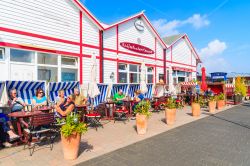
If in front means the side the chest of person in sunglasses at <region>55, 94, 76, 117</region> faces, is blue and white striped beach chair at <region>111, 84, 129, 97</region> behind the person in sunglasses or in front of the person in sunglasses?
behind

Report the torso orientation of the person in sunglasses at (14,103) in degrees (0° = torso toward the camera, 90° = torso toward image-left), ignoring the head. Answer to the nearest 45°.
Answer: approximately 315°

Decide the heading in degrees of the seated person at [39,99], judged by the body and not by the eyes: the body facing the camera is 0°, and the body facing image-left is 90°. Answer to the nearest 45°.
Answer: approximately 0°

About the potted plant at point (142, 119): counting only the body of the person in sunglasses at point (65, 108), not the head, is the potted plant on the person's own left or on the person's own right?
on the person's own left

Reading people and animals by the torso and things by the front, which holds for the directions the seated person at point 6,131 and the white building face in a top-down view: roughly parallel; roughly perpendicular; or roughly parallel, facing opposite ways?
roughly perpendicular

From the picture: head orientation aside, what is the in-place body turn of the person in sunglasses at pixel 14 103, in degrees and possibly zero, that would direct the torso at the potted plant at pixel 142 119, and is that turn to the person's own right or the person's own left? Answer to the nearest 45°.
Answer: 0° — they already face it

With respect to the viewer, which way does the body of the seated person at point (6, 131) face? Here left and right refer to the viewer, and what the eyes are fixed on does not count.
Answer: facing to the right of the viewer

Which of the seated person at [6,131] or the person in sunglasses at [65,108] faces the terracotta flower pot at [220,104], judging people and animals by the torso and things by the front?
the seated person

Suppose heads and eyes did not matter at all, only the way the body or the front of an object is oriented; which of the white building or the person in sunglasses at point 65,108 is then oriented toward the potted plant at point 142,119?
the white building

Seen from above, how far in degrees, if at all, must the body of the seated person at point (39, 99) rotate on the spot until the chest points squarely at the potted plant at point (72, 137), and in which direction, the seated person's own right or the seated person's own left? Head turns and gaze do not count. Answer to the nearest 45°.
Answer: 0° — they already face it

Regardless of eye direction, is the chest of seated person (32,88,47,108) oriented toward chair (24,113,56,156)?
yes
